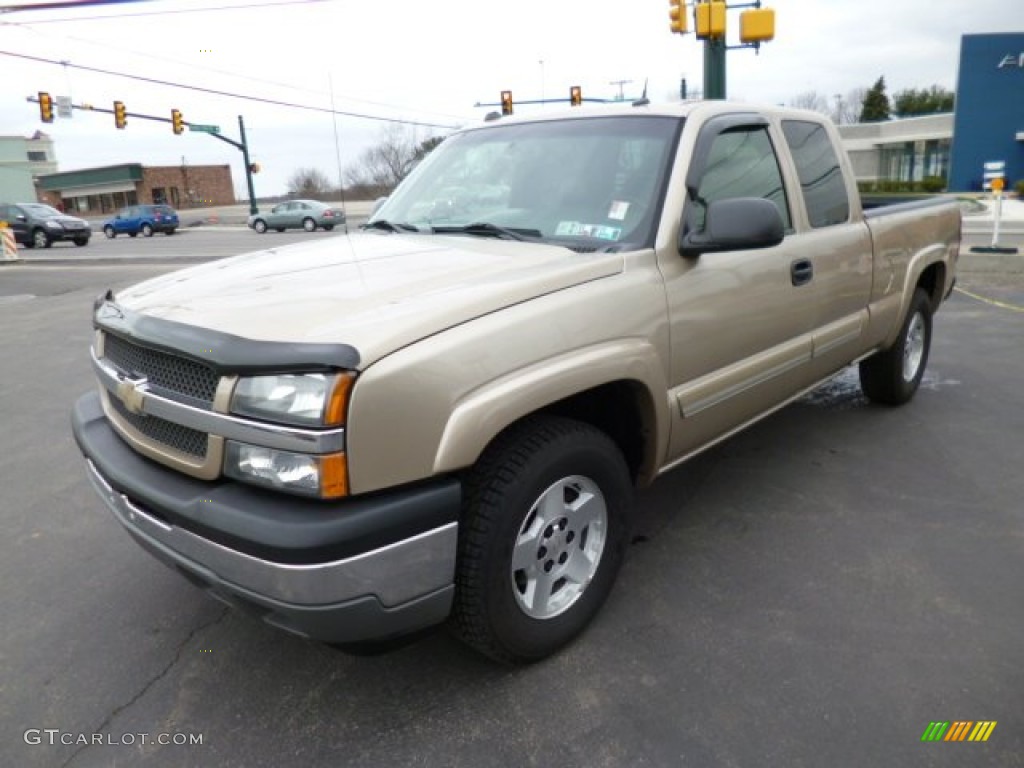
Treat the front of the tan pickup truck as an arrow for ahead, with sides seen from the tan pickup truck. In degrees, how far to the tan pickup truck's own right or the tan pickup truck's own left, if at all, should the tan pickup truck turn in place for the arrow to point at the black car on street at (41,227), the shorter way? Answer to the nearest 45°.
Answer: approximately 90° to the tan pickup truck's own right

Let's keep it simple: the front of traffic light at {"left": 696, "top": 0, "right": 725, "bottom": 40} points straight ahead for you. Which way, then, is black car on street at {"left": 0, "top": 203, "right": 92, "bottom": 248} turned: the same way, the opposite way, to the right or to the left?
to the right

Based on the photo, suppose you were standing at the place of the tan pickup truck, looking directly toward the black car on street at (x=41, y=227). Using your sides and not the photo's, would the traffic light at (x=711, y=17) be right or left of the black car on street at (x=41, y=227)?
right

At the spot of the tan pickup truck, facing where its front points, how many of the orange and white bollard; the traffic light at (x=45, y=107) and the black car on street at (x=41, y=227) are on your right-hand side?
3

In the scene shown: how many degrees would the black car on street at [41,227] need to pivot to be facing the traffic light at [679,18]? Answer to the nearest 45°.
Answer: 0° — it already faces it

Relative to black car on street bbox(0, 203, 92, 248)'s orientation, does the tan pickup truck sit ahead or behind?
ahead

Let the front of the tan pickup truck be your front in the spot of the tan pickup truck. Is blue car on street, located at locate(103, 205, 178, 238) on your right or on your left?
on your right

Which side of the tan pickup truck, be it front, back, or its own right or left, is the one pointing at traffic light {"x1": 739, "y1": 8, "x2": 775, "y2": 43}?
back

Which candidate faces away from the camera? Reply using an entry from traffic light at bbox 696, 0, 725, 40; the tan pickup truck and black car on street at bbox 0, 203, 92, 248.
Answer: the traffic light

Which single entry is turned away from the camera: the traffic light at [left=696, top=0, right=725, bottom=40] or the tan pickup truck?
the traffic light

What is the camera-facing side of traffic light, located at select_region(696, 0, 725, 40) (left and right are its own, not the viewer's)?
back
